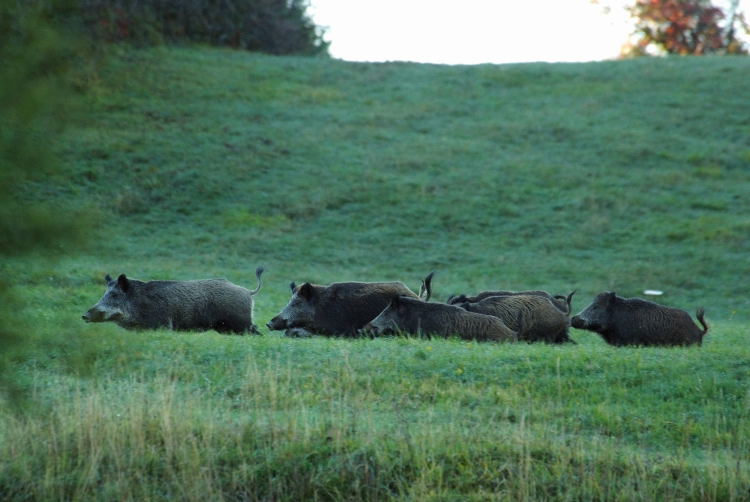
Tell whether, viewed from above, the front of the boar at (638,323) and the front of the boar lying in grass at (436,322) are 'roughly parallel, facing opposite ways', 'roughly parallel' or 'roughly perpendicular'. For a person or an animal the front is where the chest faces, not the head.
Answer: roughly parallel

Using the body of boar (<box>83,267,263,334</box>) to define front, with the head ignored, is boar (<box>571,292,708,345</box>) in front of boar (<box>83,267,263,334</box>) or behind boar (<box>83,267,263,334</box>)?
behind

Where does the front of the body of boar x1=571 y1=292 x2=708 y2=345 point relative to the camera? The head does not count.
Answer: to the viewer's left

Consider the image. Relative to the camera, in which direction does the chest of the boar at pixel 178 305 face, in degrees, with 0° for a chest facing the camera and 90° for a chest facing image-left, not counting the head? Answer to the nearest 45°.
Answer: approximately 90°

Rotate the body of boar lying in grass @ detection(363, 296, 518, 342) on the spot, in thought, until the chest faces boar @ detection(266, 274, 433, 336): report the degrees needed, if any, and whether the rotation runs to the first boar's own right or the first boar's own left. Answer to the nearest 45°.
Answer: approximately 45° to the first boar's own right

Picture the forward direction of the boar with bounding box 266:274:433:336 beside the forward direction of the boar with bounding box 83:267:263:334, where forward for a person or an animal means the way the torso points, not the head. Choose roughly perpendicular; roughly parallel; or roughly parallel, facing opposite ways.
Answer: roughly parallel

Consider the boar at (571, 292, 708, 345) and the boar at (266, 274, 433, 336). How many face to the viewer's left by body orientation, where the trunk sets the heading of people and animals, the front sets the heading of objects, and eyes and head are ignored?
2

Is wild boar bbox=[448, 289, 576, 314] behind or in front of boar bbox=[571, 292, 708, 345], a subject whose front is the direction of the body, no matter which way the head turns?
in front

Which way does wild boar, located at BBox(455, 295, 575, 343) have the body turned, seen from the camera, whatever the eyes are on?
to the viewer's left

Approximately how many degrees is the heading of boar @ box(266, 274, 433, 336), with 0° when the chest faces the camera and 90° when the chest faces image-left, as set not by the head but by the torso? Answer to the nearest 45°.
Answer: approximately 90°

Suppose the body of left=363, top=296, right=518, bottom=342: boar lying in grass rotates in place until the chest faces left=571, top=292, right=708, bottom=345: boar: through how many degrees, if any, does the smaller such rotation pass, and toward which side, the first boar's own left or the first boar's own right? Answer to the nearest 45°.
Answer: approximately 180°

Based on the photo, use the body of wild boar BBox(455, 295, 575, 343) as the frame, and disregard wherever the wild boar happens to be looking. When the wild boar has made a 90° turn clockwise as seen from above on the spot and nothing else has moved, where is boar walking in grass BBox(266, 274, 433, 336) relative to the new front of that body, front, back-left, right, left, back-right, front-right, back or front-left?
left

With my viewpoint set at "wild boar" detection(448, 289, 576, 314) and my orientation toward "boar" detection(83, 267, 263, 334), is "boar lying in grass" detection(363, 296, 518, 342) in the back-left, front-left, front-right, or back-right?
front-left

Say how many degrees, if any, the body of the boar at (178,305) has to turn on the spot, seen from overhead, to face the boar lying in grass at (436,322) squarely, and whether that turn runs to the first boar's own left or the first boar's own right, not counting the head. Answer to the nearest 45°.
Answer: approximately 135° to the first boar's own left

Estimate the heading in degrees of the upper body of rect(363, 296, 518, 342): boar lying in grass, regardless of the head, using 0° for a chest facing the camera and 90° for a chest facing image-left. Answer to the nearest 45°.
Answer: approximately 90°
